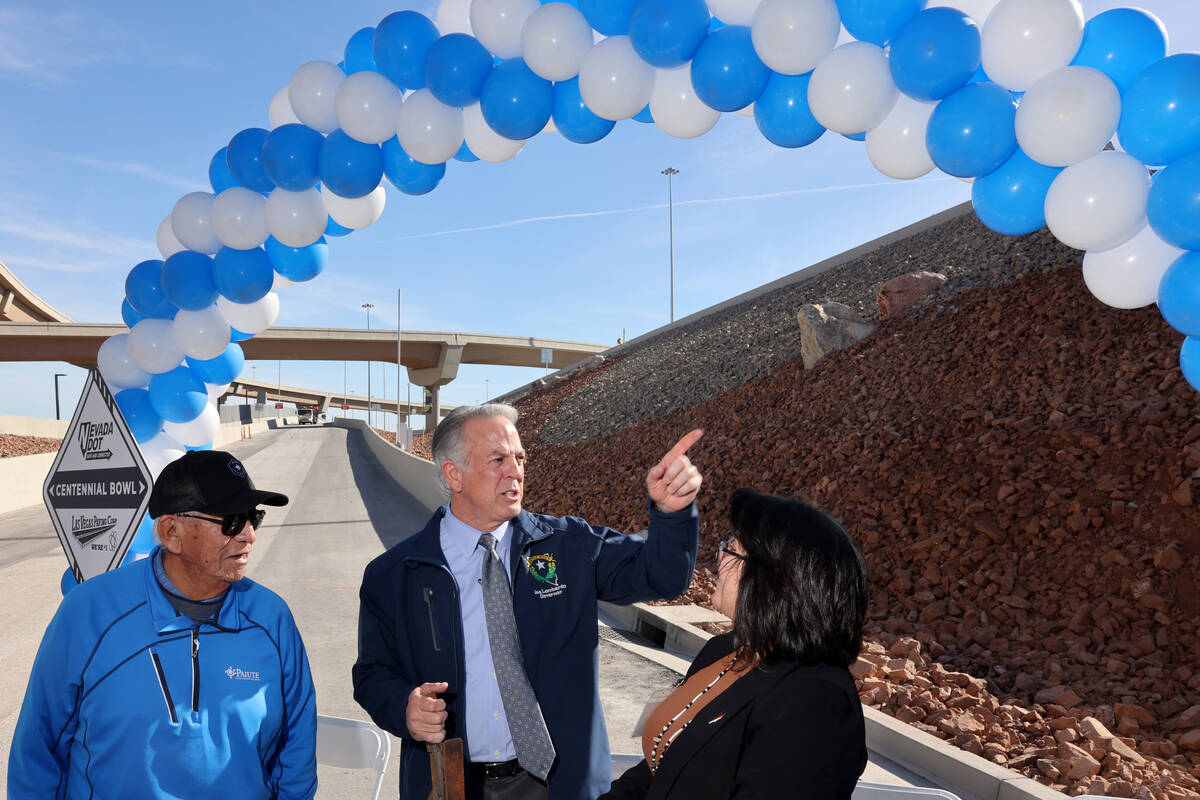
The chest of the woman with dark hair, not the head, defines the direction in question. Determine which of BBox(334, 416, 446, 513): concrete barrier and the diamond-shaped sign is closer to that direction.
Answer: the diamond-shaped sign

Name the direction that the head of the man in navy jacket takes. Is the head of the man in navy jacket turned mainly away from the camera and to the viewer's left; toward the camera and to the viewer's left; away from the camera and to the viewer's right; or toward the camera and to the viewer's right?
toward the camera and to the viewer's right

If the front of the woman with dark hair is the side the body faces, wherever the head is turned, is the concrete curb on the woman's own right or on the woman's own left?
on the woman's own right

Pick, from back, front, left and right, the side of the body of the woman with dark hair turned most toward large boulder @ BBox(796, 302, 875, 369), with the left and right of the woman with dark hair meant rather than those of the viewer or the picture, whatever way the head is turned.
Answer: right

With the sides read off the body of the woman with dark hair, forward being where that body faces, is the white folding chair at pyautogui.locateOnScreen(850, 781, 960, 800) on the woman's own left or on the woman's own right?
on the woman's own right

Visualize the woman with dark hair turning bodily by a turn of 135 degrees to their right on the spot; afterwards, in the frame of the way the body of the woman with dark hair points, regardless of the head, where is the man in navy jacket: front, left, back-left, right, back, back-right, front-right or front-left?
left

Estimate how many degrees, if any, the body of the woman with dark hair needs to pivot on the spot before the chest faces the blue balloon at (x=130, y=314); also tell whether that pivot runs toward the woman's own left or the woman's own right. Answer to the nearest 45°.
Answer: approximately 45° to the woman's own right

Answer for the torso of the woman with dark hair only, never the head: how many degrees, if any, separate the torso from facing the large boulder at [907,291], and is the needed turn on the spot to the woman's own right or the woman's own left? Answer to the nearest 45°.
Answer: approximately 90° to the woman's own right

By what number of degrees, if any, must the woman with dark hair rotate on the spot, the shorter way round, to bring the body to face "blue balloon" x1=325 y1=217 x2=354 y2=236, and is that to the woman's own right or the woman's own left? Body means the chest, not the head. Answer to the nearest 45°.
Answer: approximately 45° to the woman's own right

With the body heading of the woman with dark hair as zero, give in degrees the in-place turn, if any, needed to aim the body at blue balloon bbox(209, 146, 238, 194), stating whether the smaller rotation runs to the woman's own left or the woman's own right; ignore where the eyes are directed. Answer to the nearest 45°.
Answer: approximately 45° to the woman's own right

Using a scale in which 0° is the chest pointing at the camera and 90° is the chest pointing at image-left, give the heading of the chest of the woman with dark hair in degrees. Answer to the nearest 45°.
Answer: approximately 90°

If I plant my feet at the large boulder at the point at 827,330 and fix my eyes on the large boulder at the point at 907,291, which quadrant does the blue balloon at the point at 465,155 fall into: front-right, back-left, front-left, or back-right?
back-right
